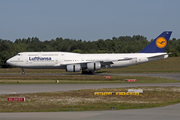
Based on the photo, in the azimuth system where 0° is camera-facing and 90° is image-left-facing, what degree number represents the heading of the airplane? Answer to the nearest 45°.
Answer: approximately 90°
